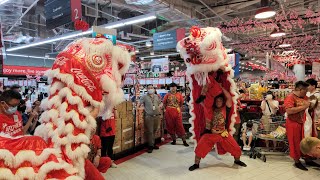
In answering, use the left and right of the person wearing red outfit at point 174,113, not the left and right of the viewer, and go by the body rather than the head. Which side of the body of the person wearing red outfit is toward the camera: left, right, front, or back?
front

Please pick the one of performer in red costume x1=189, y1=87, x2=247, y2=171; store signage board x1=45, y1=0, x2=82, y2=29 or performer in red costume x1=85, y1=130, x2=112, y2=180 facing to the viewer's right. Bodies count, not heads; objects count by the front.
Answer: performer in red costume x1=85, y1=130, x2=112, y2=180

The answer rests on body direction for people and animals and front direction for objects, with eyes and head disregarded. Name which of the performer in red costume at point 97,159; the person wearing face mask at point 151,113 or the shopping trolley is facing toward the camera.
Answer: the person wearing face mask

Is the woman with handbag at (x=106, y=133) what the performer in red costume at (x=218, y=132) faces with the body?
no

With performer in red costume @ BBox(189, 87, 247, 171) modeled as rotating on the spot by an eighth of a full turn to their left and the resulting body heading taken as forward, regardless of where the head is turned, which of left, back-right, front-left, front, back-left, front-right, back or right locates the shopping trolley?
left

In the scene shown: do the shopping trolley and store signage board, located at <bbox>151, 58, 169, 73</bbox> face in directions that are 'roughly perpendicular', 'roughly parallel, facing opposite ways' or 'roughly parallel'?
roughly perpendicular

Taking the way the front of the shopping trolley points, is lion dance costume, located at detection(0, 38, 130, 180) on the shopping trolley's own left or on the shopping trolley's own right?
on the shopping trolley's own left

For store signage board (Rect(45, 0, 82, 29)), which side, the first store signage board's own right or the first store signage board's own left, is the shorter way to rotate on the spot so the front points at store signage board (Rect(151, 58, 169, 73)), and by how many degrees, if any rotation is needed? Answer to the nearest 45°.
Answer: approximately 180°

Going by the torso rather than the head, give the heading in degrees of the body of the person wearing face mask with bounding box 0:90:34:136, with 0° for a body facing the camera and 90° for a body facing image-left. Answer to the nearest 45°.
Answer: approximately 315°

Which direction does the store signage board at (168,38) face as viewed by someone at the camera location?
facing the viewer and to the left of the viewer

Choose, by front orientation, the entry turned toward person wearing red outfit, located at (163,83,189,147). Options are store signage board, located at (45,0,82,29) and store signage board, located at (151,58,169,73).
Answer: store signage board, located at (151,58,169,73)

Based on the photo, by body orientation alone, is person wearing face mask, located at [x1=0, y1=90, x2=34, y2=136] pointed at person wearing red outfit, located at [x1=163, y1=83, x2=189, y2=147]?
no

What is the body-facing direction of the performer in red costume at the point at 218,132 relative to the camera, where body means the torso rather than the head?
toward the camera

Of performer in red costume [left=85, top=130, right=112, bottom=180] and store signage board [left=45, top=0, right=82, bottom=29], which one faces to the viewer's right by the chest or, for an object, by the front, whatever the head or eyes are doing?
the performer in red costume

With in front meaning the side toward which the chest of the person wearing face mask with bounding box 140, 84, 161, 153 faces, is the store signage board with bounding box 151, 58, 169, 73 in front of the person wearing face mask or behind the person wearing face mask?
behind

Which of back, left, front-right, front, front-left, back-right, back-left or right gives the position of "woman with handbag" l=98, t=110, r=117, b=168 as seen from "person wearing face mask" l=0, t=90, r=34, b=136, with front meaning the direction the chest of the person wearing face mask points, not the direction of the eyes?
left
